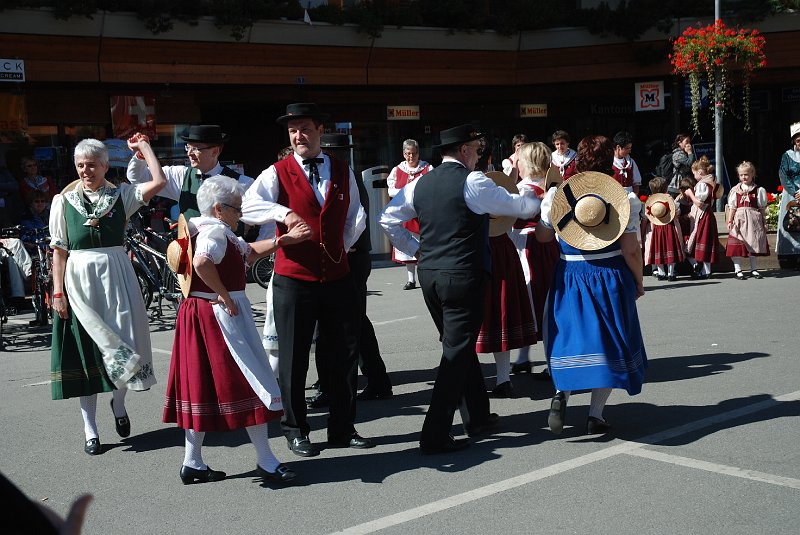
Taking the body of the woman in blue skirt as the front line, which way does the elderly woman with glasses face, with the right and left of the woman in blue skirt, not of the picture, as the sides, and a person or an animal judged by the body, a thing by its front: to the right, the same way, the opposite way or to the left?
to the right

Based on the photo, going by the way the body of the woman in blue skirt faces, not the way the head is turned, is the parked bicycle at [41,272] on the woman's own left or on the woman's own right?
on the woman's own left

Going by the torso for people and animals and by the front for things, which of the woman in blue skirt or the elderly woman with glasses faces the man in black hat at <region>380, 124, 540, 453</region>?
the elderly woman with glasses

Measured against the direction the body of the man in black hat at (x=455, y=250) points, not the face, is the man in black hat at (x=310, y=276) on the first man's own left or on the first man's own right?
on the first man's own left

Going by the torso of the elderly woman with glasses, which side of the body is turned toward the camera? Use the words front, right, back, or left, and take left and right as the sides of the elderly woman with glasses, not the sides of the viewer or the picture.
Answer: right

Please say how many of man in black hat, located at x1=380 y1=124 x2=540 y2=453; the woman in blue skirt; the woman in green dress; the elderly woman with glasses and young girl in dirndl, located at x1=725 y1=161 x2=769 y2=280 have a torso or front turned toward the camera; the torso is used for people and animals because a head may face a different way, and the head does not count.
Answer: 2

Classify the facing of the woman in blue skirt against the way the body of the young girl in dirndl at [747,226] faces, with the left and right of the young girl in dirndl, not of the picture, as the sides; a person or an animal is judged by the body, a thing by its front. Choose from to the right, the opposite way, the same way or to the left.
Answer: the opposite way

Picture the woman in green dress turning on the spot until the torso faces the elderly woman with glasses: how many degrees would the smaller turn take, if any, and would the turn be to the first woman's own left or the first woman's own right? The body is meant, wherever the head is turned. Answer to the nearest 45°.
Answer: approximately 45° to the first woman's own left

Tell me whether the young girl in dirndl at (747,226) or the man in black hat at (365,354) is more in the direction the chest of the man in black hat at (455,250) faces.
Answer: the young girl in dirndl

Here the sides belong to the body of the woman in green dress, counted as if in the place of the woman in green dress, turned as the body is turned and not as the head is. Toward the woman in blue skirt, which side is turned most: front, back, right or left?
left

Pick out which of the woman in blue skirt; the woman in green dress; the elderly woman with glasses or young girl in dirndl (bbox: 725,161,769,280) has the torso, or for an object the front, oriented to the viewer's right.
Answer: the elderly woman with glasses

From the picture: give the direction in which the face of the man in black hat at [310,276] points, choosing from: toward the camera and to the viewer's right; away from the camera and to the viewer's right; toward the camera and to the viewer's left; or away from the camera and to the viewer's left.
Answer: toward the camera and to the viewer's left

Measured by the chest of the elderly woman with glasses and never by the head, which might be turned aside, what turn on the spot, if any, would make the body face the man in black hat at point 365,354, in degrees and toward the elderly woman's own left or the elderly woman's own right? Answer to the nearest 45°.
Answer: approximately 45° to the elderly woman's own left

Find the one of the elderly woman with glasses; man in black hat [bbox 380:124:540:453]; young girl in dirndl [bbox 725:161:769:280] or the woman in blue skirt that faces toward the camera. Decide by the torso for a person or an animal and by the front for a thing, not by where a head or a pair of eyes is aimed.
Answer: the young girl in dirndl

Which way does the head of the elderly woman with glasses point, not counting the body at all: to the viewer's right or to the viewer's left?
to the viewer's right

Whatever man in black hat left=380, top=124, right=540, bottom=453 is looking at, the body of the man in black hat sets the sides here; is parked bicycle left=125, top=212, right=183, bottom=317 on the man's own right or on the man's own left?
on the man's own left

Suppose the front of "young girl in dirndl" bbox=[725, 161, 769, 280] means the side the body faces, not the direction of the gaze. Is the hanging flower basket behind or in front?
behind

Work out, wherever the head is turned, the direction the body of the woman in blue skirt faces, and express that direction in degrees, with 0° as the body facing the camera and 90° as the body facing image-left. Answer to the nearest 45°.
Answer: approximately 180°
